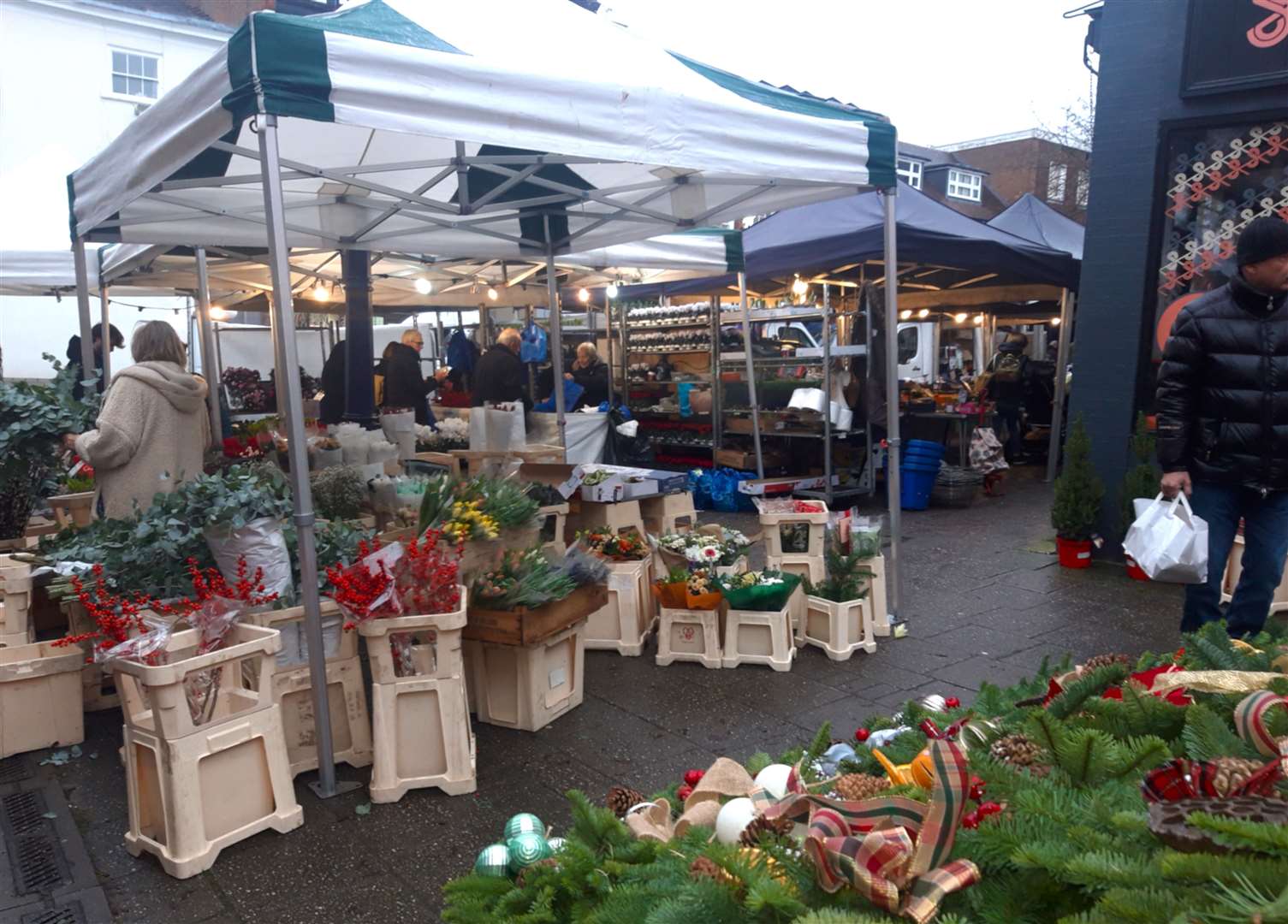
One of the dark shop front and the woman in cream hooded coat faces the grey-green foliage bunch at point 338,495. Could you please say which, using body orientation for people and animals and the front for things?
the dark shop front

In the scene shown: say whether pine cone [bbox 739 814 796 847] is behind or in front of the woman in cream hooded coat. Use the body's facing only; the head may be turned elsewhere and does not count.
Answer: behind

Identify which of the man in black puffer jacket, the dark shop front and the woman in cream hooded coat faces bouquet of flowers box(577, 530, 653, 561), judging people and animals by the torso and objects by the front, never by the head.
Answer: the dark shop front

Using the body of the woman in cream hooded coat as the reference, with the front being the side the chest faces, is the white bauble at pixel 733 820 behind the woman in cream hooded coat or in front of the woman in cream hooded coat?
behind

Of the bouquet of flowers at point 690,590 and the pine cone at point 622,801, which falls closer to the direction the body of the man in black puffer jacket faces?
the pine cone

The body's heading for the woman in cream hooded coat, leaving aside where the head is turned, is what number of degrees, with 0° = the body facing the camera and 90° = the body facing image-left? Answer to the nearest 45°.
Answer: approximately 135°

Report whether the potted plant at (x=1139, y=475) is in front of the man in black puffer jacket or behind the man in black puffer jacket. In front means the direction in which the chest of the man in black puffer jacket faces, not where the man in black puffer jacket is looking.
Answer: behind

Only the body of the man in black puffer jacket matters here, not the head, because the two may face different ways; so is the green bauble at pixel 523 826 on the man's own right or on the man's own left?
on the man's own right

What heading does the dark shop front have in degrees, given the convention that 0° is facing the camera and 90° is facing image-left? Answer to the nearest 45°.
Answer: approximately 45°

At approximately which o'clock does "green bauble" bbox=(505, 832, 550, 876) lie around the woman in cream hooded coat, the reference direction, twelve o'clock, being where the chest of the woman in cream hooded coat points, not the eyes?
The green bauble is roughly at 7 o'clock from the woman in cream hooded coat.
